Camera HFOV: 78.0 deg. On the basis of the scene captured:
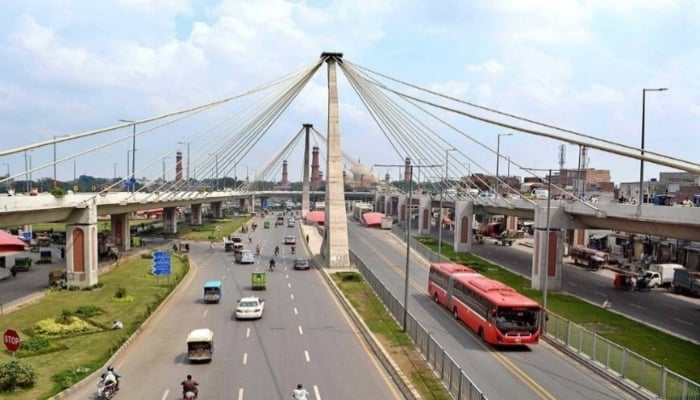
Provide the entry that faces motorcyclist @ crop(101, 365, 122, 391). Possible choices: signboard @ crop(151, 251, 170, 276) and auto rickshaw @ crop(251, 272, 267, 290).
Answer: the signboard

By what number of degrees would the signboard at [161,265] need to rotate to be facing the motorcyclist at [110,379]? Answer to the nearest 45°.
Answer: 0° — it already faces them

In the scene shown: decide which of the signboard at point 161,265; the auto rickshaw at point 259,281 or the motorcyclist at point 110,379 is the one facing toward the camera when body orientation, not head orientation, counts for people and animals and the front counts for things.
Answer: the signboard

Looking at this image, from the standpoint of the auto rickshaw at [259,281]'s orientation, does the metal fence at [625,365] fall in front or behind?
behind

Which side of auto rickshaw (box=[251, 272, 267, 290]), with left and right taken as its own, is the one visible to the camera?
back

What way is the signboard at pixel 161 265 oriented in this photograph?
toward the camera

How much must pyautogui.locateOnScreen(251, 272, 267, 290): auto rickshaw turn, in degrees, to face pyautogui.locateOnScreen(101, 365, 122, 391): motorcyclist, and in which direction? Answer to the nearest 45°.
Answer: approximately 180°

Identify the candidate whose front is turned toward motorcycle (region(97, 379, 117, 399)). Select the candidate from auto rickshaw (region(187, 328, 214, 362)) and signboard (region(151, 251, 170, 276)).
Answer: the signboard

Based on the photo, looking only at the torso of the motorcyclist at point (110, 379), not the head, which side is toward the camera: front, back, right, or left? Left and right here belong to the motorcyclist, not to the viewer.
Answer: back

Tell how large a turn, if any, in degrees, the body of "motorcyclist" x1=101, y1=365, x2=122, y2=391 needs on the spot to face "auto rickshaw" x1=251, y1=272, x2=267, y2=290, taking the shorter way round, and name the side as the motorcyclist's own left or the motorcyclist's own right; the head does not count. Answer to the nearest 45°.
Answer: approximately 45° to the motorcyclist's own right

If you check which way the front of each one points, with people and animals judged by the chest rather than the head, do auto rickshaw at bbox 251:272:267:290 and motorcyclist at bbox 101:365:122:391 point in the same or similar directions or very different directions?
same or similar directions

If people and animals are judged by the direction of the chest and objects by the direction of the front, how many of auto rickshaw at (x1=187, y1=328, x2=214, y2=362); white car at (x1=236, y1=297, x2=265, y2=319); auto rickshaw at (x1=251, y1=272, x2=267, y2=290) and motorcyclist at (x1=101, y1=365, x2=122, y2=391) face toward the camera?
0

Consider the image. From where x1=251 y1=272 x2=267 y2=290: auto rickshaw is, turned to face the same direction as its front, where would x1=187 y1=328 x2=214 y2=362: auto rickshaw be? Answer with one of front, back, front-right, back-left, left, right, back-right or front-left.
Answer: back

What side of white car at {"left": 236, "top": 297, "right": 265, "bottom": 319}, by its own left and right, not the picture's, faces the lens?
back

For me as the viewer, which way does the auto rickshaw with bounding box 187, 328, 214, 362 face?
facing away from the viewer

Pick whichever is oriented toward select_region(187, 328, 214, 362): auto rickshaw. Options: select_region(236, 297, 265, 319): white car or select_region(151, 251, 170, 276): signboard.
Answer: the signboard

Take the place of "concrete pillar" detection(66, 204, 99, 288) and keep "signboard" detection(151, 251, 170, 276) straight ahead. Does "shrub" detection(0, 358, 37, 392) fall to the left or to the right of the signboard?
right

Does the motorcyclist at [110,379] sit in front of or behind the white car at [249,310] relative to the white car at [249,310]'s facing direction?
behind
